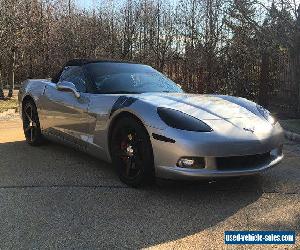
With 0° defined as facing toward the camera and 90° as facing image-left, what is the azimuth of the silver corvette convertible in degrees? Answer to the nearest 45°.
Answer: approximately 315°
